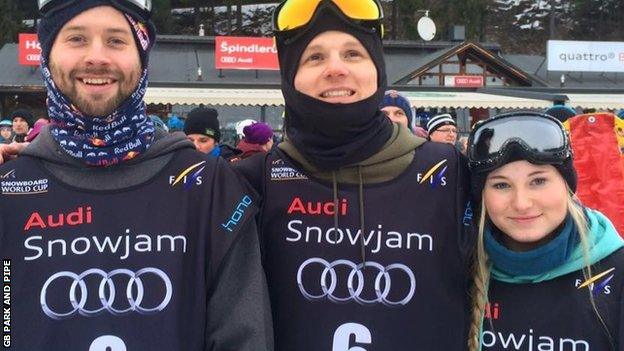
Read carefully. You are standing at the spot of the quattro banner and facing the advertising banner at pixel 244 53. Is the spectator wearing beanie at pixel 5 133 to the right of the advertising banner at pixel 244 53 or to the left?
left

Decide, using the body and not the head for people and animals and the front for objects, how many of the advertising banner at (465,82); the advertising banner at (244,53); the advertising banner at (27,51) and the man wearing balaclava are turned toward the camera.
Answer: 4

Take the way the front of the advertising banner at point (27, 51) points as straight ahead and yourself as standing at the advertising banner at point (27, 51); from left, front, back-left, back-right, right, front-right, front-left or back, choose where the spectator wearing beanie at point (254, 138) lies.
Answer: front

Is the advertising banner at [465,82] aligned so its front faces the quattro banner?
no

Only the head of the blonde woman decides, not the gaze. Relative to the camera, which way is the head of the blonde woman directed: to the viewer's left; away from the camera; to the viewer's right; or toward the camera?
toward the camera

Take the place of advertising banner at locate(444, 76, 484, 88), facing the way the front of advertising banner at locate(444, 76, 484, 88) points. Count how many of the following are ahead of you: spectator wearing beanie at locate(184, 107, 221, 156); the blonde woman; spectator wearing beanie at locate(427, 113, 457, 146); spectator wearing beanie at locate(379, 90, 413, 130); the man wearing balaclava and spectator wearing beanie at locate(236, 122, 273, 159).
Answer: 6

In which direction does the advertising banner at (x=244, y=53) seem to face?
toward the camera

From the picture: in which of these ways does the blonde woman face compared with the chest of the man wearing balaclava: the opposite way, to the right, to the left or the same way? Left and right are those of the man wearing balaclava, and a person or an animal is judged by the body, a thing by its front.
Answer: the same way

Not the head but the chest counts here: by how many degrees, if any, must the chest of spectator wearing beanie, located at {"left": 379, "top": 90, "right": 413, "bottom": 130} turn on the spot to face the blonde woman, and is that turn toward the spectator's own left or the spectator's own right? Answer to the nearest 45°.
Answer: approximately 45° to the spectator's own left

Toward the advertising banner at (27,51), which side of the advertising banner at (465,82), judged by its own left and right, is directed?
right

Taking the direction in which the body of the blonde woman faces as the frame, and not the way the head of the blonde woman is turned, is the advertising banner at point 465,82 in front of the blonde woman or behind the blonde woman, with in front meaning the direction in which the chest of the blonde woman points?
behind

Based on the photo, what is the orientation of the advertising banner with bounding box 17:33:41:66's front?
toward the camera

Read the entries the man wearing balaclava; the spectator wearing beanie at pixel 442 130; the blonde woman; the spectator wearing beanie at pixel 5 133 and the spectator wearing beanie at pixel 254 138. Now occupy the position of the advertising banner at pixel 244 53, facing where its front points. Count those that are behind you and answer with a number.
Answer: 0

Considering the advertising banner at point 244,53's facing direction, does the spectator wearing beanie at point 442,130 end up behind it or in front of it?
in front
